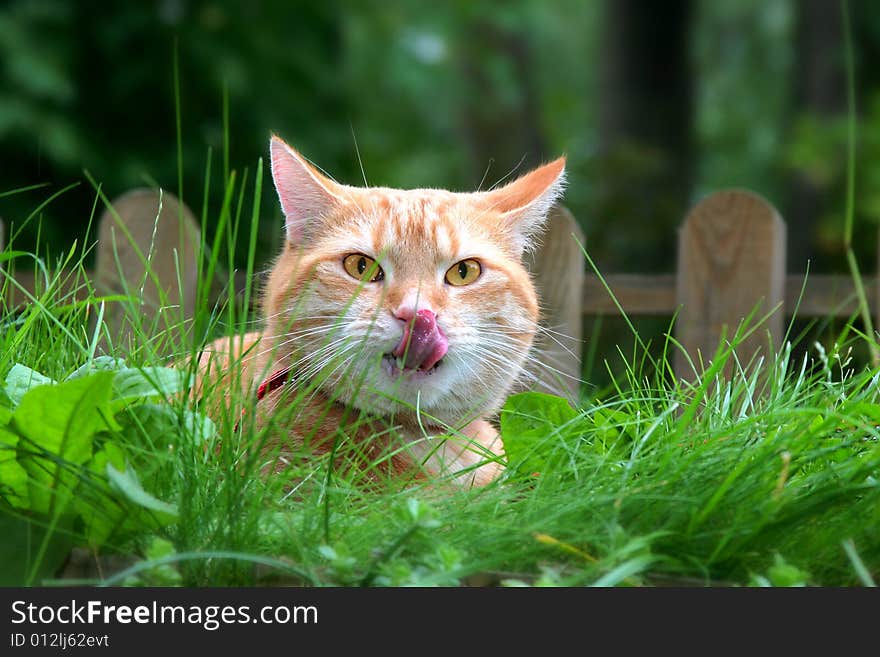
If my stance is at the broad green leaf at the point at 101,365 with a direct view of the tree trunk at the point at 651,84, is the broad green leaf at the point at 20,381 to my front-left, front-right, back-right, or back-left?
back-left

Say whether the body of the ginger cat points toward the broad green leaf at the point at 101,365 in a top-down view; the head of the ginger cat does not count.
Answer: no

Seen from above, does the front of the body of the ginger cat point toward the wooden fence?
no

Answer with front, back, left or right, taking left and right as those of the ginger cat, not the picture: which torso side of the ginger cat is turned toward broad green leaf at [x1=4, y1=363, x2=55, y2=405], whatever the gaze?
right

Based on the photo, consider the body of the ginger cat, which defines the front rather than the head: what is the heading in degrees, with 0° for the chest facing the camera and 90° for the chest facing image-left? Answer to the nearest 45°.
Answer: approximately 315°
